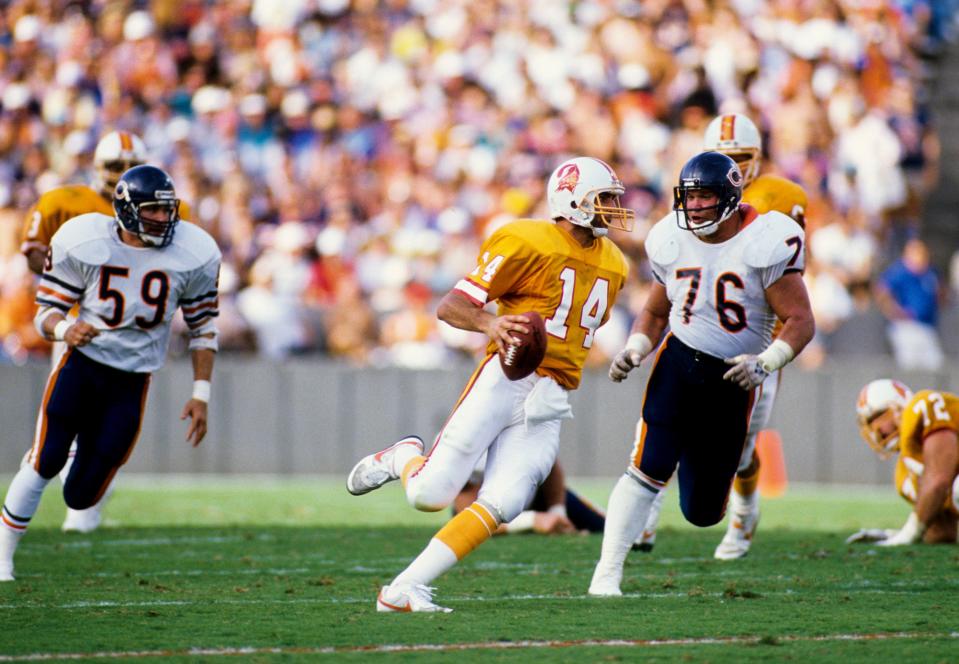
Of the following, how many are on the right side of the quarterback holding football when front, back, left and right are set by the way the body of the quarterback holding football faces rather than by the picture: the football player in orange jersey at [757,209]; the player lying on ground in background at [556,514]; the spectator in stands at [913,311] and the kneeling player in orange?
0

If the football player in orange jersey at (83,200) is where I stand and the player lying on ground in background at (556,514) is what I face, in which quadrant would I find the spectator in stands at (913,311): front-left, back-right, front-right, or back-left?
front-left

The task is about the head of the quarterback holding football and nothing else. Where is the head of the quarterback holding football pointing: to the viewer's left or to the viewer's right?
to the viewer's right

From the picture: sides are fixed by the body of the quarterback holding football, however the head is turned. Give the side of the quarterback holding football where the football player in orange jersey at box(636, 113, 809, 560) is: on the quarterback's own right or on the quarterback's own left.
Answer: on the quarterback's own left

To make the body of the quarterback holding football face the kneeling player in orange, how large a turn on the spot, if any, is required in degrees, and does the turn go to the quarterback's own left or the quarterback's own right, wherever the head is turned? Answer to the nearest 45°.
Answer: approximately 90° to the quarterback's own left

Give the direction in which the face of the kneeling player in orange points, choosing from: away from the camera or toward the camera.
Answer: toward the camera

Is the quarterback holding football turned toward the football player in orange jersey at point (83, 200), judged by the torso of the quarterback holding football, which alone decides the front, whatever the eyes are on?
no

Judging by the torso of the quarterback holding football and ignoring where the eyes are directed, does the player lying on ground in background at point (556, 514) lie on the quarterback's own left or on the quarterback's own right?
on the quarterback's own left

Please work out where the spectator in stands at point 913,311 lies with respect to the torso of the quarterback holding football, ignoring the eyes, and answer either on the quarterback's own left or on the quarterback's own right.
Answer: on the quarterback's own left

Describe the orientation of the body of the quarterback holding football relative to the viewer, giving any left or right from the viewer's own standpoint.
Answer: facing the viewer and to the right of the viewer

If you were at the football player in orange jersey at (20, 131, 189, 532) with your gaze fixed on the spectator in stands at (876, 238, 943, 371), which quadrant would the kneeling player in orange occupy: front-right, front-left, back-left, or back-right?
front-right

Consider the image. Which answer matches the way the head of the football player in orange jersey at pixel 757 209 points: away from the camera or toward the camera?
toward the camera
